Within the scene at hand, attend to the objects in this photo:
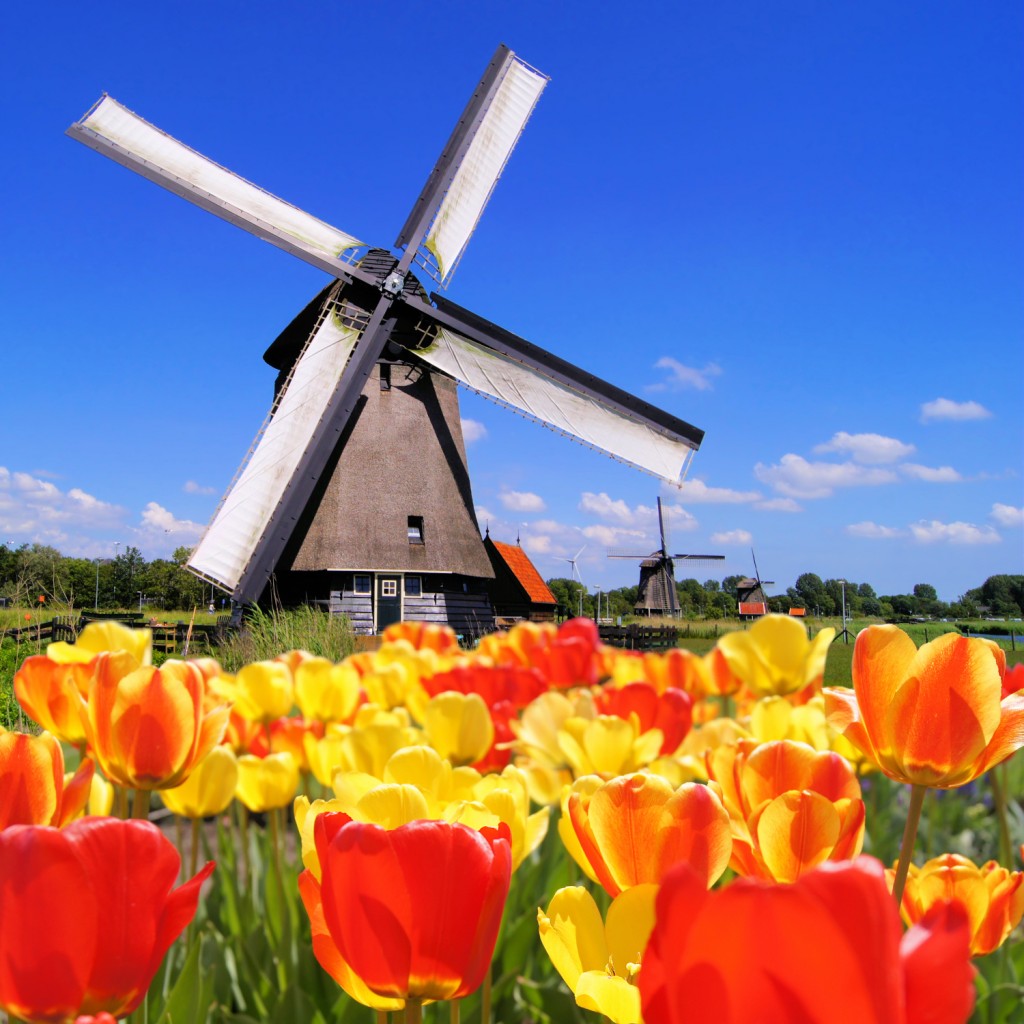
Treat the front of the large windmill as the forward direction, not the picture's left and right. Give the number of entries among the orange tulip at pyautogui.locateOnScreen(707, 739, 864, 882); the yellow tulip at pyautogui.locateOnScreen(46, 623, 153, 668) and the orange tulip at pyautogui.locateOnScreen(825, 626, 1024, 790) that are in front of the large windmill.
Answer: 3

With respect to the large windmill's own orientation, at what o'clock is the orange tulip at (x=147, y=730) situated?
The orange tulip is roughly at 12 o'clock from the large windmill.

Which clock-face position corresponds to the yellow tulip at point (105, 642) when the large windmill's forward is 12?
The yellow tulip is roughly at 12 o'clock from the large windmill.

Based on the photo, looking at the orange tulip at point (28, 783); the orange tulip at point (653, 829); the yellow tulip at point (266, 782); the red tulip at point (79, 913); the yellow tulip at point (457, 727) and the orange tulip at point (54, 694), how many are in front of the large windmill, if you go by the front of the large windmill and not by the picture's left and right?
6

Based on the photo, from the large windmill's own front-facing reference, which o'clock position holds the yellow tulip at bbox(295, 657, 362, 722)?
The yellow tulip is roughly at 12 o'clock from the large windmill.

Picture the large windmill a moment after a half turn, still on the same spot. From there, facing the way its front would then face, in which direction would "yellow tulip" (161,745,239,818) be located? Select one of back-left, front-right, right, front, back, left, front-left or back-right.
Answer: back

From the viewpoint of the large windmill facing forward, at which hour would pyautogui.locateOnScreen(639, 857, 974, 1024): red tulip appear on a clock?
The red tulip is roughly at 12 o'clock from the large windmill.

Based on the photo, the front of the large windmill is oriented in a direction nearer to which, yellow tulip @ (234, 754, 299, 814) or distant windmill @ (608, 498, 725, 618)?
the yellow tulip

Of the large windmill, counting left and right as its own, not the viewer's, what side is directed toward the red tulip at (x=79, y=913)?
front

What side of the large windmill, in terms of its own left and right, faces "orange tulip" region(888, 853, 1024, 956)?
front

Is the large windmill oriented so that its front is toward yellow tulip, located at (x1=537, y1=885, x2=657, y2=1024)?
yes

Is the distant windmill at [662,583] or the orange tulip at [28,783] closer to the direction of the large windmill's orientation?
the orange tulip

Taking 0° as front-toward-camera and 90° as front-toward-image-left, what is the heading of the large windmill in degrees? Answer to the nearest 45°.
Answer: approximately 0°

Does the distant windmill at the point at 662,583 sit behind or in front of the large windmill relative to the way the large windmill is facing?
behind
